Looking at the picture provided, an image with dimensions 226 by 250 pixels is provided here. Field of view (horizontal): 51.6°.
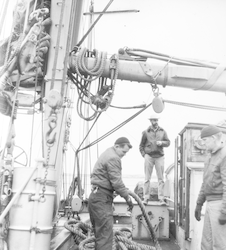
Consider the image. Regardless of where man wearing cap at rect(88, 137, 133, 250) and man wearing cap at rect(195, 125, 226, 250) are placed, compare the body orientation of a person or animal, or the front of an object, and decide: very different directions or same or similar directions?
very different directions

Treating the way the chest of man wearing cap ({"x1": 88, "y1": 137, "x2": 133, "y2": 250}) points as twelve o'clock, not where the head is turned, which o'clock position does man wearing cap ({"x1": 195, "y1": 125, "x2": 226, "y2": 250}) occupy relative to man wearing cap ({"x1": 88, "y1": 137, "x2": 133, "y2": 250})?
man wearing cap ({"x1": 195, "y1": 125, "x2": 226, "y2": 250}) is roughly at 1 o'clock from man wearing cap ({"x1": 88, "y1": 137, "x2": 133, "y2": 250}).

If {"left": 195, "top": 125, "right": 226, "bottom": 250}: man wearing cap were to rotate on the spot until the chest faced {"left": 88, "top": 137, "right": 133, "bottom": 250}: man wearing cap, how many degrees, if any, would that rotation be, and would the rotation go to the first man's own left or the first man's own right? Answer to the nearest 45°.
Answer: approximately 45° to the first man's own right

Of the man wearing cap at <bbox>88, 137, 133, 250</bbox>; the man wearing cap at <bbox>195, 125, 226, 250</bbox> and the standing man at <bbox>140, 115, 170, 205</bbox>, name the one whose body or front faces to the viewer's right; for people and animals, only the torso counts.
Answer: the man wearing cap at <bbox>88, 137, 133, 250</bbox>

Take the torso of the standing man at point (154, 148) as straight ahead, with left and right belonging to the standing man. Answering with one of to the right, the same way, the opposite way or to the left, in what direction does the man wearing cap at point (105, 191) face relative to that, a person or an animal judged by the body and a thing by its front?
to the left

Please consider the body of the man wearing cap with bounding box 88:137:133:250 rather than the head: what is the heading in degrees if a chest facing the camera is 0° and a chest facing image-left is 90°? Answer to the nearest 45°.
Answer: approximately 270°

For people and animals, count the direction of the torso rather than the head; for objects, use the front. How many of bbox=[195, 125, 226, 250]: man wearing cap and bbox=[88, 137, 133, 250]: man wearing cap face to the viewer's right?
1

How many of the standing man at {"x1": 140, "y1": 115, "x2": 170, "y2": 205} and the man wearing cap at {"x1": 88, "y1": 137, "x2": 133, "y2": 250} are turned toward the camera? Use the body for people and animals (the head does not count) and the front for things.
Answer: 1

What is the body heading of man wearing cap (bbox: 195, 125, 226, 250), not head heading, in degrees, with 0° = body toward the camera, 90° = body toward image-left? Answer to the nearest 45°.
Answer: approximately 45°
